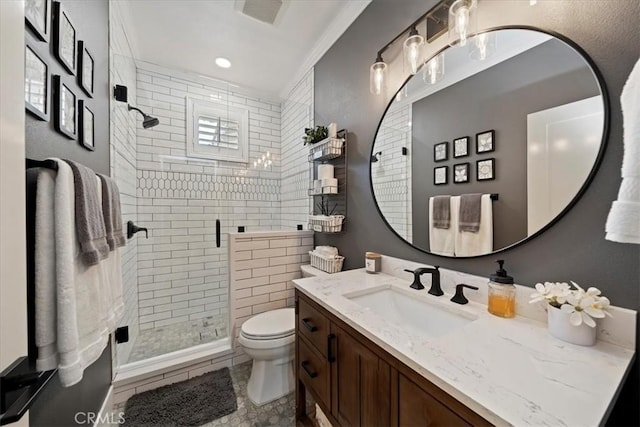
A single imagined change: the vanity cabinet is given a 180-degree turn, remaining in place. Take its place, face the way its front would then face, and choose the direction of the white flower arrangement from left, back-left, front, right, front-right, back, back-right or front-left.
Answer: front-right

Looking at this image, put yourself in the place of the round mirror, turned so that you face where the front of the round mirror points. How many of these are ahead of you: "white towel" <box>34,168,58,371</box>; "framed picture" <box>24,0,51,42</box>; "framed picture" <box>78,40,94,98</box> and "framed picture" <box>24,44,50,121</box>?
4

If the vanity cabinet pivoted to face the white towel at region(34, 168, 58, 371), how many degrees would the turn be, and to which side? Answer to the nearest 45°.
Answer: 0° — it already faces it

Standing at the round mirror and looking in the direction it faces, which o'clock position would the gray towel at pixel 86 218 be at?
The gray towel is roughly at 12 o'clock from the round mirror.

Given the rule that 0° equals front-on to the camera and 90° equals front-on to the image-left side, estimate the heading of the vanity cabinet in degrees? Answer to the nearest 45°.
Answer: approximately 45°
